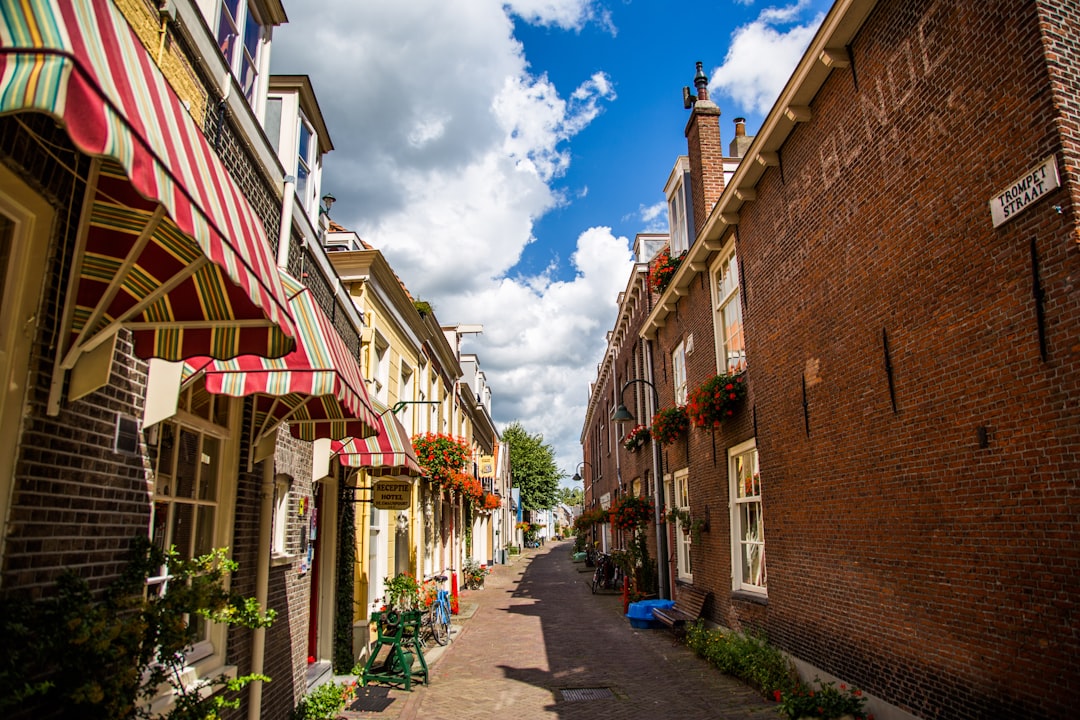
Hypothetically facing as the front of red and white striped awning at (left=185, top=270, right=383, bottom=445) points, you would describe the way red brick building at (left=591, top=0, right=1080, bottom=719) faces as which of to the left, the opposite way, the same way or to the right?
the opposite way

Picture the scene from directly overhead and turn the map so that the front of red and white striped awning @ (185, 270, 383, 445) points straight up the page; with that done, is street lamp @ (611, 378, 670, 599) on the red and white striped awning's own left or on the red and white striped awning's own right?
on the red and white striped awning's own left

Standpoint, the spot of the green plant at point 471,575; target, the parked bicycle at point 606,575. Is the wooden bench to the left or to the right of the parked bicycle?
right

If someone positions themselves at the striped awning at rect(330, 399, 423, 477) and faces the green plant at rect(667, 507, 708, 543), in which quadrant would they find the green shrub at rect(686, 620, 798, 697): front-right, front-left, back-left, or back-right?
front-right

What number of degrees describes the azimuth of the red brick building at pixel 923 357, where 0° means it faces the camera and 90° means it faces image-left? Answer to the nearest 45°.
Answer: approximately 45°

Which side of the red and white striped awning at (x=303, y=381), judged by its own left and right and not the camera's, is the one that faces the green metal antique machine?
left

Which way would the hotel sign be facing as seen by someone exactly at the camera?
facing the viewer

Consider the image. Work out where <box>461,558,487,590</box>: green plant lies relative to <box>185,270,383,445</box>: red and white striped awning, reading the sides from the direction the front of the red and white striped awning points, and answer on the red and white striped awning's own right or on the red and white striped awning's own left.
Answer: on the red and white striped awning's own left

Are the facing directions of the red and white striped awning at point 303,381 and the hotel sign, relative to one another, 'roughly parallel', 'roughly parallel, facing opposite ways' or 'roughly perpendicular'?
roughly perpendicular

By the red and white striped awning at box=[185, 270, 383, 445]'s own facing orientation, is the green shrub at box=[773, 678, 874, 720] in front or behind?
in front

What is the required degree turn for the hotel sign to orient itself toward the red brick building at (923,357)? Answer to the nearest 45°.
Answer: approximately 45° to its left

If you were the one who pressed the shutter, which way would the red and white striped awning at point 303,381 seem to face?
facing to the right of the viewer
